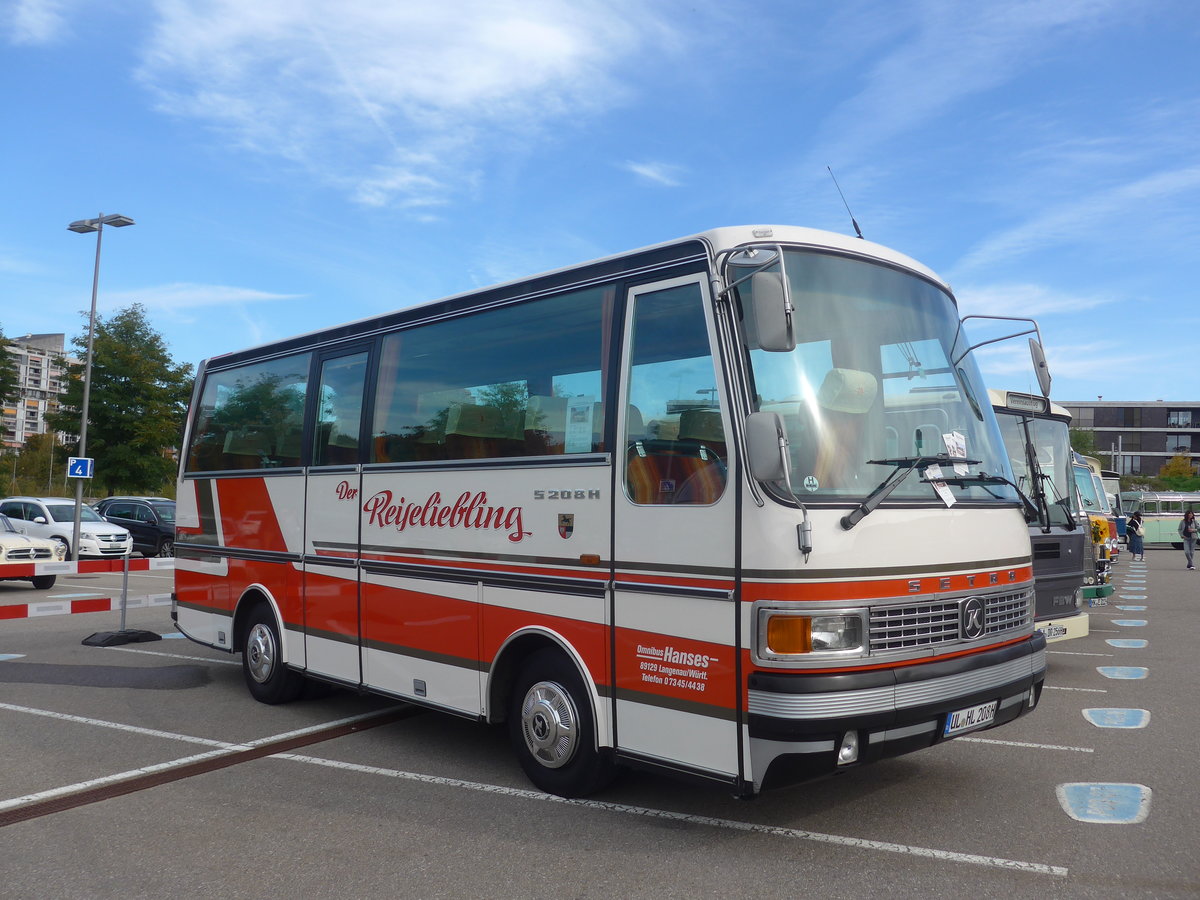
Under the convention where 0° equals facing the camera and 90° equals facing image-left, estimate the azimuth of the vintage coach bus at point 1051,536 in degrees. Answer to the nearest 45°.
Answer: approximately 315°

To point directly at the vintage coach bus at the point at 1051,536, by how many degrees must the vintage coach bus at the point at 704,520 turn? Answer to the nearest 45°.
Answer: approximately 90° to its left

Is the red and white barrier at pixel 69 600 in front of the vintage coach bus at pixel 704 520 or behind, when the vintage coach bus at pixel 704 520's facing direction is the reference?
behind

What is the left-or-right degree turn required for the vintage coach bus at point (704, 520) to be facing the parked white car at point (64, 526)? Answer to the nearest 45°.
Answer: approximately 180°

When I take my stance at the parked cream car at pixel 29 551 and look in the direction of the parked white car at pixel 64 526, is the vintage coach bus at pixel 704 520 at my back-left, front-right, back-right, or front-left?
back-right

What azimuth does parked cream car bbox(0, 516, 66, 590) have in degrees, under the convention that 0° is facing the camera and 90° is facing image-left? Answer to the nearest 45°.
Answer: approximately 315°

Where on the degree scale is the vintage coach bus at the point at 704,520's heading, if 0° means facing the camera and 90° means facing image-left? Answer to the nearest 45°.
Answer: approximately 315°
